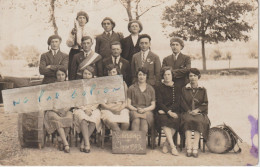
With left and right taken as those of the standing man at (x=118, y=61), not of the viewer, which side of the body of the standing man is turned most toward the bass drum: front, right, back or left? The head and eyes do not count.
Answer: left

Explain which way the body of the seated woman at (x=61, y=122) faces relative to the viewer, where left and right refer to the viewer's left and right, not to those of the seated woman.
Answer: facing the viewer

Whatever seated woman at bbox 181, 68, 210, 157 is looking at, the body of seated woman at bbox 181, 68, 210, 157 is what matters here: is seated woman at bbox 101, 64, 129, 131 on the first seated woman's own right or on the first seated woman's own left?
on the first seated woman's own right

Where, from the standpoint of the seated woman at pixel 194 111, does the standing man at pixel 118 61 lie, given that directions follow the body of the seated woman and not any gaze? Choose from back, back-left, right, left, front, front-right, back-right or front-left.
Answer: right

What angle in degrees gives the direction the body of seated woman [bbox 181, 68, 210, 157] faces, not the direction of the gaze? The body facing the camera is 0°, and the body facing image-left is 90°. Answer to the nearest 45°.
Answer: approximately 0°

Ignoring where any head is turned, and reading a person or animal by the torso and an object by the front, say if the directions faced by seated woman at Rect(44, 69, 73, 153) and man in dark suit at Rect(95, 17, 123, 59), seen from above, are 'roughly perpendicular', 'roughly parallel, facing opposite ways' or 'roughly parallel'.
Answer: roughly parallel

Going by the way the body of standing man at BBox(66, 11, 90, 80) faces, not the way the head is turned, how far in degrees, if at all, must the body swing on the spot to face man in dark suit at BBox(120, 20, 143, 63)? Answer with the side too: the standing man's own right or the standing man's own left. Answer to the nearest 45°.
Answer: approximately 90° to the standing man's own left

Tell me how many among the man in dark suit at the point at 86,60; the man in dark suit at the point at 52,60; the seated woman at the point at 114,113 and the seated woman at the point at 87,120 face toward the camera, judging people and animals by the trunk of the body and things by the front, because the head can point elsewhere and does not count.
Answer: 4

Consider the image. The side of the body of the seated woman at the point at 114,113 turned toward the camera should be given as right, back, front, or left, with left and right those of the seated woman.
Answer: front

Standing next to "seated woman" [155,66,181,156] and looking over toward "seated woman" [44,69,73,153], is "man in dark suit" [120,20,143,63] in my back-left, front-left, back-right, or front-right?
front-right

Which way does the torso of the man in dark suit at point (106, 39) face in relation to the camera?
toward the camera

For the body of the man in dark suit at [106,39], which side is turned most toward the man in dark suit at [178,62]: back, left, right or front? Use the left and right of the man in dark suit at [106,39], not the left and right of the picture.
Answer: left

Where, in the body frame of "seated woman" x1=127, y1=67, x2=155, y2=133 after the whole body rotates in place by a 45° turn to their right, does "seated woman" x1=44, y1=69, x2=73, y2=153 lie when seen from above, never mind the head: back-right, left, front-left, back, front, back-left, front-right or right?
front-right
